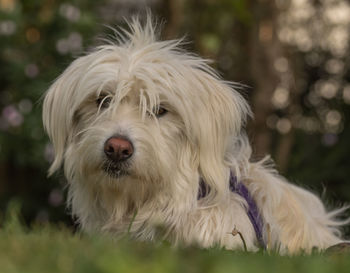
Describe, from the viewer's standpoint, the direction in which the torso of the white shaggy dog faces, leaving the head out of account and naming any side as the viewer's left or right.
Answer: facing the viewer and to the left of the viewer
